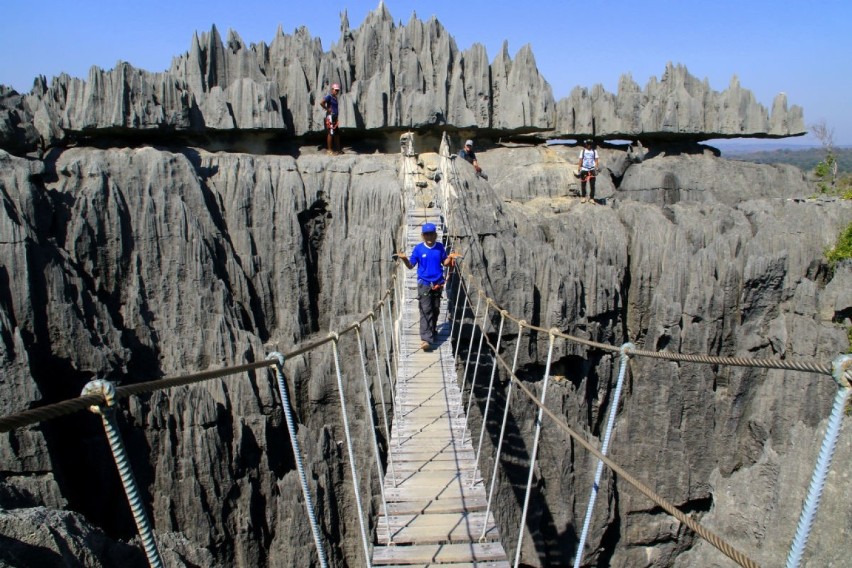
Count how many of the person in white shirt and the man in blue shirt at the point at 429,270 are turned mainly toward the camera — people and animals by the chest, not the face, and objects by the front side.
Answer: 2

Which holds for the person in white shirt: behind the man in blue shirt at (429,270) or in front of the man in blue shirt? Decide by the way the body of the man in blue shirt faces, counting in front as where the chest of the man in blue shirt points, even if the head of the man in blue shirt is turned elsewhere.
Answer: behind

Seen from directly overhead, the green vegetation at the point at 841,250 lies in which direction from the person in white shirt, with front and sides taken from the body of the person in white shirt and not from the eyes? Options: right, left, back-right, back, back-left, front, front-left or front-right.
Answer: left

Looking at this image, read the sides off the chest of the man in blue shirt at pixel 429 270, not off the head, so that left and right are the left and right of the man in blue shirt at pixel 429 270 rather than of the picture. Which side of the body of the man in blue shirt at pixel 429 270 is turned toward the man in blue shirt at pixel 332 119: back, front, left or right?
back

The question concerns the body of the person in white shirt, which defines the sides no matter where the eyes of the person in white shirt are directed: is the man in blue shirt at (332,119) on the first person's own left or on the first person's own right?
on the first person's own right

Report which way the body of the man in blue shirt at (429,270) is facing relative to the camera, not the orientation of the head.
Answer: toward the camera
